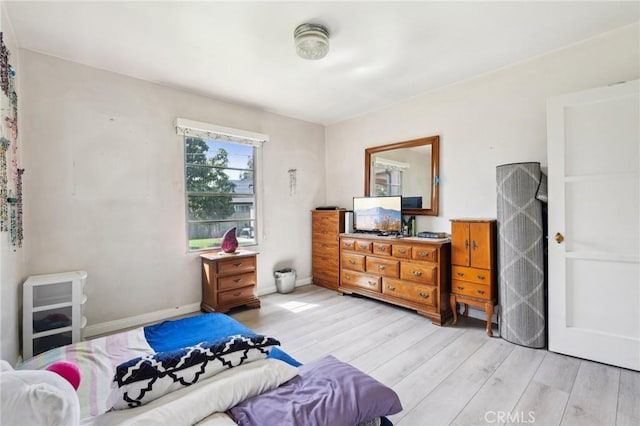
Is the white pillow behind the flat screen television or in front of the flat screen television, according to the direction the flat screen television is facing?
in front

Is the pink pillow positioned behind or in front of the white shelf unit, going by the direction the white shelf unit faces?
in front

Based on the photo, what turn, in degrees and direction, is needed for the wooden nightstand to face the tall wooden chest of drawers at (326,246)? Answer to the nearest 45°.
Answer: approximately 45° to its left

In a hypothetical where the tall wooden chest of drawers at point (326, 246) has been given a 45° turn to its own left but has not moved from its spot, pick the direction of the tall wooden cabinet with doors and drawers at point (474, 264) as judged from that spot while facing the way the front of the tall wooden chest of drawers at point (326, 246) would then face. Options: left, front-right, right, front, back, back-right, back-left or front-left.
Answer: front-left

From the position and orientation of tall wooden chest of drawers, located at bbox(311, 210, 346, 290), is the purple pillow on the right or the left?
on its left

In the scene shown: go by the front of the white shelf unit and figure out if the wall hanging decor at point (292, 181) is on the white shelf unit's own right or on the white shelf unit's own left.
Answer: on the white shelf unit's own left

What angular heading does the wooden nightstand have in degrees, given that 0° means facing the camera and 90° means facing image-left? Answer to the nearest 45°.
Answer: approximately 315°

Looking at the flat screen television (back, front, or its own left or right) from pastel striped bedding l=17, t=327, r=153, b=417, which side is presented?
front

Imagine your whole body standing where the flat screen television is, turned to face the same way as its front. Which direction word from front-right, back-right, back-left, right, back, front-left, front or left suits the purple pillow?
front-left

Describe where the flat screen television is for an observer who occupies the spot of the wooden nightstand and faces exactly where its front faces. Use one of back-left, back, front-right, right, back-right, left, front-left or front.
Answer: front-left

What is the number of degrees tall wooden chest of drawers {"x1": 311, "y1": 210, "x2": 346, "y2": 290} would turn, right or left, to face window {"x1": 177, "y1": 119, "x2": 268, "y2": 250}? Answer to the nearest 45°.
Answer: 0° — it already faces it

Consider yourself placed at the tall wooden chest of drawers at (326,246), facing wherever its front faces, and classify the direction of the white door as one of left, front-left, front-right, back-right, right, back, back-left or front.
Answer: left

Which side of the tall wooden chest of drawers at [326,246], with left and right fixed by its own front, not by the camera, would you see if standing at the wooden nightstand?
front

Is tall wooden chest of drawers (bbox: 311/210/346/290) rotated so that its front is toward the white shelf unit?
yes
